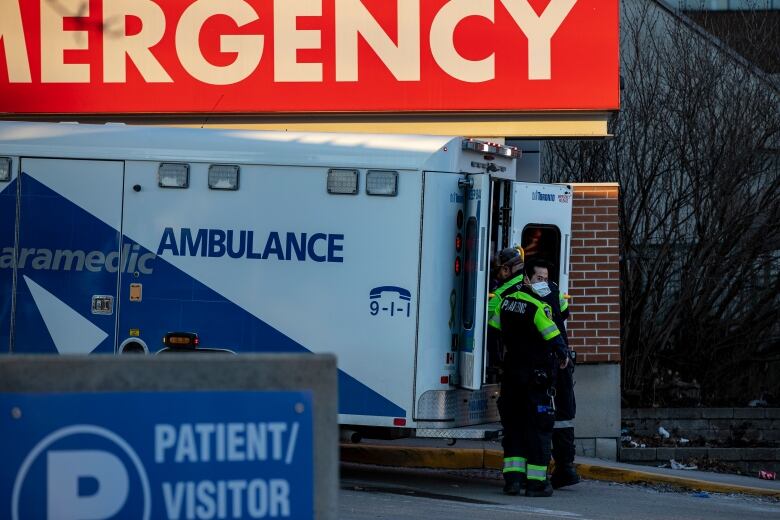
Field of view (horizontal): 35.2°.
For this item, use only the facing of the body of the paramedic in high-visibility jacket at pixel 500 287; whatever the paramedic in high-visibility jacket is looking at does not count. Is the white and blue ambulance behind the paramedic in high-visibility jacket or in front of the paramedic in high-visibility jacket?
in front

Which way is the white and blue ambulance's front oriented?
to the viewer's left

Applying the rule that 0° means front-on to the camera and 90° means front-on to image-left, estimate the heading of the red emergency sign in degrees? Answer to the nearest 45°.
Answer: approximately 0°

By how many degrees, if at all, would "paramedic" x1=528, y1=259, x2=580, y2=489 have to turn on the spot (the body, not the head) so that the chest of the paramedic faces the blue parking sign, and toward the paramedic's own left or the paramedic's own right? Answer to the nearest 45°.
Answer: approximately 45° to the paramedic's own left

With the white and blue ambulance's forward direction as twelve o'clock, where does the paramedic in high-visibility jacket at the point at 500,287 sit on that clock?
The paramedic in high-visibility jacket is roughly at 6 o'clock from the white and blue ambulance.

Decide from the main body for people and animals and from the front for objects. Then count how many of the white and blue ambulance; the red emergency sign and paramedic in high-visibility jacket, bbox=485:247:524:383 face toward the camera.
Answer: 1

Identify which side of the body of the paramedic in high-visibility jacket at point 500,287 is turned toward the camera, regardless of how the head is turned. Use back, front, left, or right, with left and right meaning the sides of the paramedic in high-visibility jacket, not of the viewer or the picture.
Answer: left

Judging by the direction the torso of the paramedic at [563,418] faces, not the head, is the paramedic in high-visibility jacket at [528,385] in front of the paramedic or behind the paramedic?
in front

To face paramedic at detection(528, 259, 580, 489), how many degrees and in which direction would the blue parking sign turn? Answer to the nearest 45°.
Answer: approximately 135° to its left
